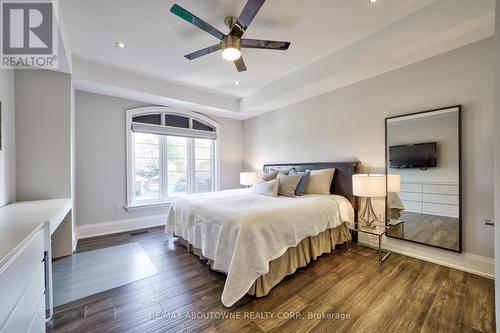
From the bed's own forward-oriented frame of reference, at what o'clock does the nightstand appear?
The nightstand is roughly at 7 o'clock from the bed.

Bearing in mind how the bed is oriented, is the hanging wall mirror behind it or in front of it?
behind

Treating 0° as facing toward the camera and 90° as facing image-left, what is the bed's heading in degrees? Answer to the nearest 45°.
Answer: approximately 45°
